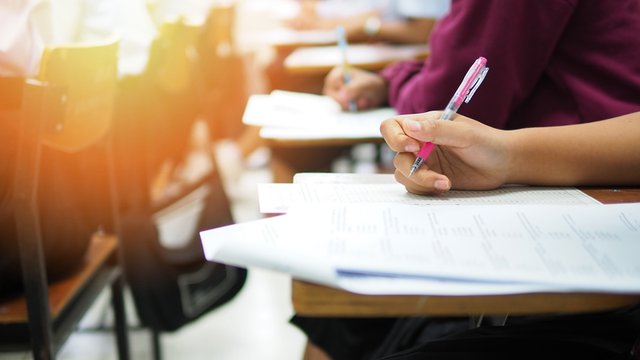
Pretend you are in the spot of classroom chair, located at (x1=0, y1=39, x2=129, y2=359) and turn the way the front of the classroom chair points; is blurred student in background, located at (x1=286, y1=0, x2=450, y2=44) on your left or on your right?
on your right

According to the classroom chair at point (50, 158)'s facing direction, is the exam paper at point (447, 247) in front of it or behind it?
behind

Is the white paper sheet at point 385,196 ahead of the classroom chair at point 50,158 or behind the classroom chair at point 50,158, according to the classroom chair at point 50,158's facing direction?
behind

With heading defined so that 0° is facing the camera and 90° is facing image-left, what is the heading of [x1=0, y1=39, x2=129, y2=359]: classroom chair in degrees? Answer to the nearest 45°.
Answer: approximately 135°

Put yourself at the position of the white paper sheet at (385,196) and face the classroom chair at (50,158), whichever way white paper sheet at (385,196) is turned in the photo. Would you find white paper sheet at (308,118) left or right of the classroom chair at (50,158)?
right

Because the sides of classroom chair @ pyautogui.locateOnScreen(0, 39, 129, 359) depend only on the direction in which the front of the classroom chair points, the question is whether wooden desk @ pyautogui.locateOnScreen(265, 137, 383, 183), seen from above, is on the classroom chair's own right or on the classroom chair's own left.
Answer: on the classroom chair's own right

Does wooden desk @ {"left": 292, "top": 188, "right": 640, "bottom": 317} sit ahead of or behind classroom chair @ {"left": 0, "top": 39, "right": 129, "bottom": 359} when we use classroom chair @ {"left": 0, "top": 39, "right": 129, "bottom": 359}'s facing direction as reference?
behind

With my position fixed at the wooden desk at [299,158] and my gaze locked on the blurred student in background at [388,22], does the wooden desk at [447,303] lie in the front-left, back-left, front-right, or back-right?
back-right
